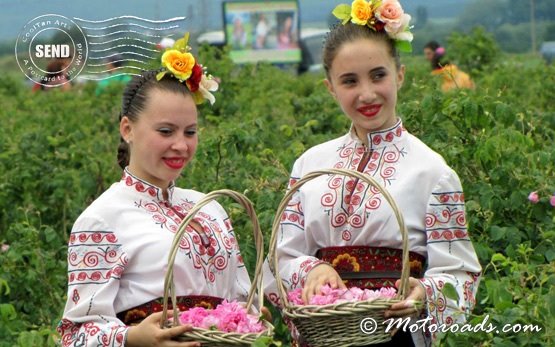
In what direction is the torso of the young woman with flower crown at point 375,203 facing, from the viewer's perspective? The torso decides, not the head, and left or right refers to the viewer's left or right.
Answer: facing the viewer and to the left of the viewer

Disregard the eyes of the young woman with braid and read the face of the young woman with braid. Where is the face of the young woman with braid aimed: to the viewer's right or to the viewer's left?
to the viewer's right

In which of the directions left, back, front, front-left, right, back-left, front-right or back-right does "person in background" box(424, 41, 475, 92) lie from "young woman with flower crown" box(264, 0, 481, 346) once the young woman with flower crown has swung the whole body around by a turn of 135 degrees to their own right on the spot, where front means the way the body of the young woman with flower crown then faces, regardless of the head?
front

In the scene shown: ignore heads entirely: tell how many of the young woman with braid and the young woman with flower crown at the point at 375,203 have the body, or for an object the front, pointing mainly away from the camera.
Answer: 0

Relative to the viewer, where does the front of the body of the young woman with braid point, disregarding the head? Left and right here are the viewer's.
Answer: facing the viewer and to the right of the viewer

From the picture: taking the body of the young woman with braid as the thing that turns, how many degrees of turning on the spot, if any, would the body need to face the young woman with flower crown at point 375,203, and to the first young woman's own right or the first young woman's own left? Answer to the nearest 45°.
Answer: approximately 45° to the first young woman's own left
